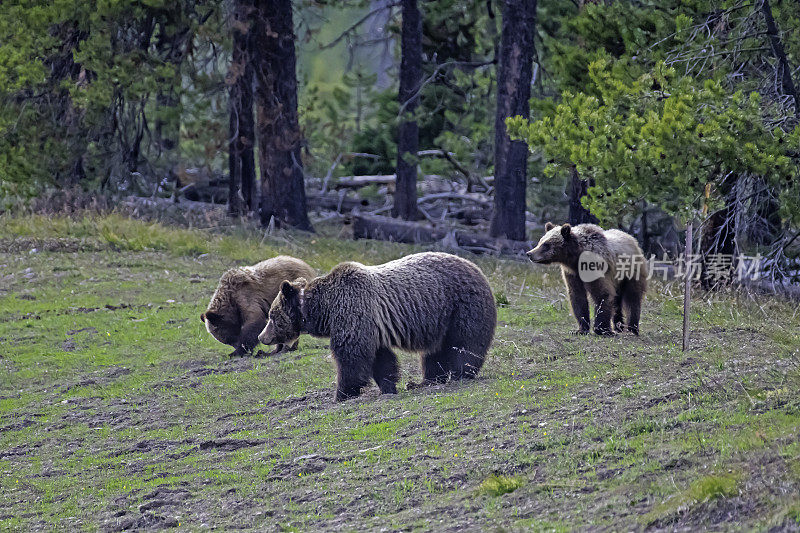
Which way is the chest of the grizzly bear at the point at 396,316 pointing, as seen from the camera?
to the viewer's left

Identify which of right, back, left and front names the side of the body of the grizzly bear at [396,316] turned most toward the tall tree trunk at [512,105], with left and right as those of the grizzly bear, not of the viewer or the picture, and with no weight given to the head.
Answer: right

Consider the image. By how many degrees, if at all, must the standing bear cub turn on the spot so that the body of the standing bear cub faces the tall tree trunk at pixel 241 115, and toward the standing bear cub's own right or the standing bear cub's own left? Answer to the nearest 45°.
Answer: approximately 90° to the standing bear cub's own right

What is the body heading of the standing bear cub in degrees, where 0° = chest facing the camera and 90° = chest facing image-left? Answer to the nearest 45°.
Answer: approximately 45°

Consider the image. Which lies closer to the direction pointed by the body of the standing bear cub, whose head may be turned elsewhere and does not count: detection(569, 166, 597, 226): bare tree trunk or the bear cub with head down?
the bear cub with head down

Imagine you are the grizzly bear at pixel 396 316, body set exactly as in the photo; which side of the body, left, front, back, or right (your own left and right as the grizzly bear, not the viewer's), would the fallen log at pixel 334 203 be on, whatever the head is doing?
right

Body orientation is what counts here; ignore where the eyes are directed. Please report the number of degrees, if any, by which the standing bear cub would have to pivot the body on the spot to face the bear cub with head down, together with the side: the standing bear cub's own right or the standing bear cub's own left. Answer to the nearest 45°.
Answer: approximately 45° to the standing bear cub's own right

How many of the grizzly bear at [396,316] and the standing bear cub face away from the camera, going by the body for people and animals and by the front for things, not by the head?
0

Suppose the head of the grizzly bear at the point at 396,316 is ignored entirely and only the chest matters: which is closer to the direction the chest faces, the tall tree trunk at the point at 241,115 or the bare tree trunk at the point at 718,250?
the tall tree trunk

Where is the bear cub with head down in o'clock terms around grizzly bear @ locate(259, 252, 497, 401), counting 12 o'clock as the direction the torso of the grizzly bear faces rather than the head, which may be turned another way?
The bear cub with head down is roughly at 2 o'clock from the grizzly bear.

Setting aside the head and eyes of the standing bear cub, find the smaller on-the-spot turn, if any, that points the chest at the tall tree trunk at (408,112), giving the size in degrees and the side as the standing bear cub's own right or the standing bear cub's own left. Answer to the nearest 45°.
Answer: approximately 135° to the standing bear cub's own right

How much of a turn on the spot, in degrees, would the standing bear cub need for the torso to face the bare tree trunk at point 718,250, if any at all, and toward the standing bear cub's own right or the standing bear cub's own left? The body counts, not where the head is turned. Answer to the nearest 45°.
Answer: approximately 180°

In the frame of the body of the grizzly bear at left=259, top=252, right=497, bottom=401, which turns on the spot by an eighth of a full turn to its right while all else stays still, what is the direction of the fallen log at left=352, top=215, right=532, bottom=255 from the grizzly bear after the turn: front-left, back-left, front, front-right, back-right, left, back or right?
front-right

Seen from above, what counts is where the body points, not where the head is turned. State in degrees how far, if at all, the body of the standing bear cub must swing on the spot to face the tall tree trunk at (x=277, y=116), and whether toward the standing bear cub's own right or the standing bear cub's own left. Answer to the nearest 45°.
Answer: approximately 90° to the standing bear cub's own right

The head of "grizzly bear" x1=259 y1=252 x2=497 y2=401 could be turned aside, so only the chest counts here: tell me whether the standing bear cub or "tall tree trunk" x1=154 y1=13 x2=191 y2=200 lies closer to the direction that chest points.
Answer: the tall tree trunk
